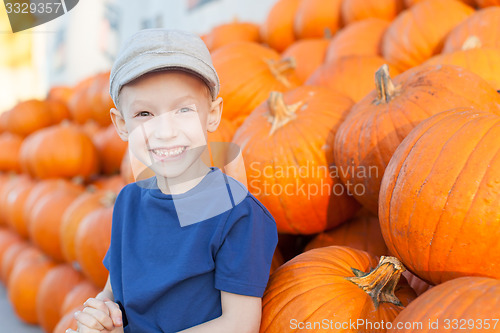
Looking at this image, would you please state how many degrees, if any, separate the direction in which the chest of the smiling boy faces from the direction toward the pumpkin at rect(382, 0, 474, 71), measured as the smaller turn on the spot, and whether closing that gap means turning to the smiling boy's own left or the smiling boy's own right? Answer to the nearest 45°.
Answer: approximately 180°

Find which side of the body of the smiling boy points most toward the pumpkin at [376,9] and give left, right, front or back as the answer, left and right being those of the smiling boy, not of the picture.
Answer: back

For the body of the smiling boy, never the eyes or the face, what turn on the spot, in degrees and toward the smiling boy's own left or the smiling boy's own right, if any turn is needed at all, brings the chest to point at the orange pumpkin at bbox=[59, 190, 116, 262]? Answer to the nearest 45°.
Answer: approximately 135° to the smiling boy's own right

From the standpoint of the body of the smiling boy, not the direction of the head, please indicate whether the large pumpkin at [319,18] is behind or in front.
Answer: behind

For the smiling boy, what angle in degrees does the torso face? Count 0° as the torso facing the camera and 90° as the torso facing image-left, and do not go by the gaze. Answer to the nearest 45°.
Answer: approximately 45°

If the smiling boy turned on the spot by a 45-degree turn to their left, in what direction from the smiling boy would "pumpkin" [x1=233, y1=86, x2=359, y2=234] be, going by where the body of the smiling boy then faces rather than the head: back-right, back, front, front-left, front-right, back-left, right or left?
back-left

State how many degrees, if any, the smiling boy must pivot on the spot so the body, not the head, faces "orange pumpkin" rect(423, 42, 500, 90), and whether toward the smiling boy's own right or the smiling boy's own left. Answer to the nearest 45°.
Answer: approximately 180°
